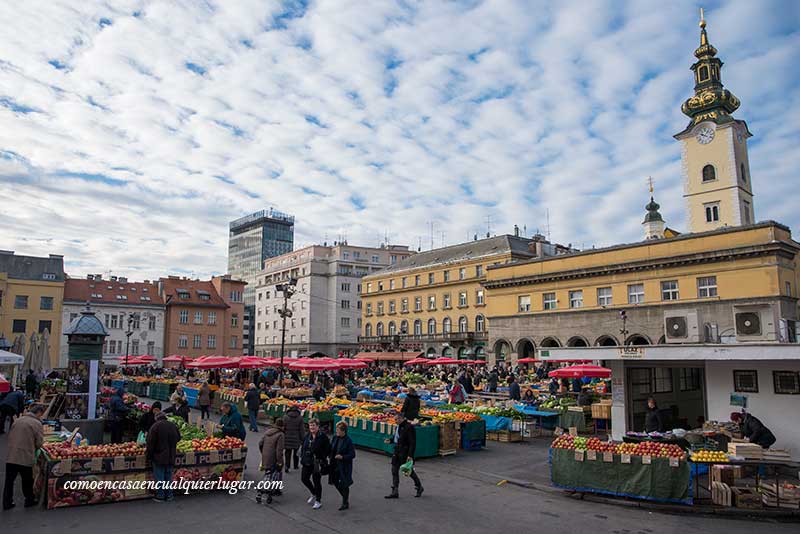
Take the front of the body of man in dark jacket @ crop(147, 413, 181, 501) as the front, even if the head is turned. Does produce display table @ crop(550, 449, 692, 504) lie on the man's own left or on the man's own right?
on the man's own right

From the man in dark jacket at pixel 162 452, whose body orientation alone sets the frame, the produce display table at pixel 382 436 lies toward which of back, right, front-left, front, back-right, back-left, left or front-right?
front-right

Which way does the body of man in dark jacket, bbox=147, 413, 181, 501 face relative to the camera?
away from the camera

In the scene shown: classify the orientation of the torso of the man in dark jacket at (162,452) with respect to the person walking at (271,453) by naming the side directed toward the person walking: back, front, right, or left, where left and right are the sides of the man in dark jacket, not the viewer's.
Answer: right

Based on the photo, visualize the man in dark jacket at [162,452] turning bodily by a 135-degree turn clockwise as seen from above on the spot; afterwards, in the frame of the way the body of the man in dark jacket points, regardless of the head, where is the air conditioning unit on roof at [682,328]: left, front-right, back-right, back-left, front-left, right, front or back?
front-left
